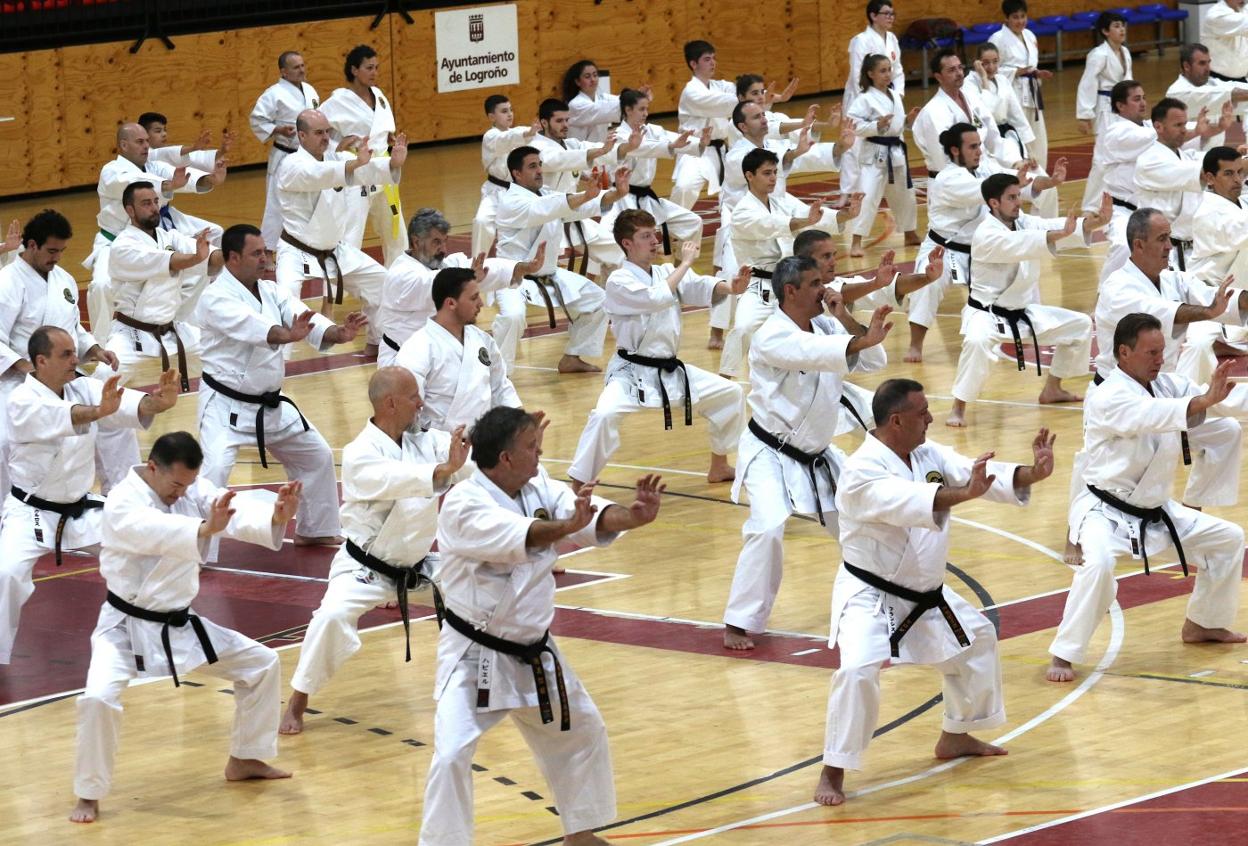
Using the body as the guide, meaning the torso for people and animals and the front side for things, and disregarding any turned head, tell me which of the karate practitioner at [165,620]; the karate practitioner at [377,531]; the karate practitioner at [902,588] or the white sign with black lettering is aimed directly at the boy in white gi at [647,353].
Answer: the white sign with black lettering

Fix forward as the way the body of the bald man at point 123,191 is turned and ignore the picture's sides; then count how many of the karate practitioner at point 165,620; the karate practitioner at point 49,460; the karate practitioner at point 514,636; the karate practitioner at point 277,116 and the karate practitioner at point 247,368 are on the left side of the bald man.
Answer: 1

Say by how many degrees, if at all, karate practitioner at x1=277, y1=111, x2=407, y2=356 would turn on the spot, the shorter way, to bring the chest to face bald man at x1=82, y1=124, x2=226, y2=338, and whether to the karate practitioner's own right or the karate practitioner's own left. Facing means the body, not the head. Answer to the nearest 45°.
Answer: approximately 180°

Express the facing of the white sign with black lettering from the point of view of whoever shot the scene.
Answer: facing the viewer

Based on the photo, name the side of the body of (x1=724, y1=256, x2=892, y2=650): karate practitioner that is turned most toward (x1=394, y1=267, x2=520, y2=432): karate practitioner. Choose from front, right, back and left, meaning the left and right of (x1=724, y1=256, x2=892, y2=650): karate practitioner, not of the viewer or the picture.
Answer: back

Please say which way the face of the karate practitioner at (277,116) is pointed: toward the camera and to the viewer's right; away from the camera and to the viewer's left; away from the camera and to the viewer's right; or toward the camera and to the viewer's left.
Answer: toward the camera and to the viewer's right

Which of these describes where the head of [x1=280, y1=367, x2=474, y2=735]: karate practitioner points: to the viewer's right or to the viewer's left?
to the viewer's right

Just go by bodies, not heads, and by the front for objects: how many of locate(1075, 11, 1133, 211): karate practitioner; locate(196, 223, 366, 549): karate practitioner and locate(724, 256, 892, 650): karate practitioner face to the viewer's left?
0

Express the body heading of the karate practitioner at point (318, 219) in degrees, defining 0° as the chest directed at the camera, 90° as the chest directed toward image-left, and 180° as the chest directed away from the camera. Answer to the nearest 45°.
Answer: approximately 315°

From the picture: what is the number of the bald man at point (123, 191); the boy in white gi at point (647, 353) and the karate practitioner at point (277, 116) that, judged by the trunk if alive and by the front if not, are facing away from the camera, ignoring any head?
0

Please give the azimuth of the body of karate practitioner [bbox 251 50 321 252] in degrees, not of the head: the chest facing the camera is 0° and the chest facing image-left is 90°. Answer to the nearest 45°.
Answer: approximately 315°

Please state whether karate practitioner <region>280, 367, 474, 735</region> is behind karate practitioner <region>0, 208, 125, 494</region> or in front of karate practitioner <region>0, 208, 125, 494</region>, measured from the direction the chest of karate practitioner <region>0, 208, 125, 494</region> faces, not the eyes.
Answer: in front

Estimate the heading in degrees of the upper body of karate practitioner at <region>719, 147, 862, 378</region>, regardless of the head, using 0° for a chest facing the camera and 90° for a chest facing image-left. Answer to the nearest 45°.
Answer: approximately 315°

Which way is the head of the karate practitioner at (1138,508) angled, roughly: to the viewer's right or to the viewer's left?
to the viewer's right

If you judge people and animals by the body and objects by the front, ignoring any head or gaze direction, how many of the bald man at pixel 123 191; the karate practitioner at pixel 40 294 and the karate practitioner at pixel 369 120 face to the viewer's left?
0

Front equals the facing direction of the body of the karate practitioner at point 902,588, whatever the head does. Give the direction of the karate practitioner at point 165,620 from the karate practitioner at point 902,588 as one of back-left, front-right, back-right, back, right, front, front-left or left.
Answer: back-right

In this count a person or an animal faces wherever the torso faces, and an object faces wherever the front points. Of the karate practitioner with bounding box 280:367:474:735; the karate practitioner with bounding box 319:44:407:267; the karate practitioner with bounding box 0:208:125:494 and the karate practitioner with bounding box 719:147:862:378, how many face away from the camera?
0
